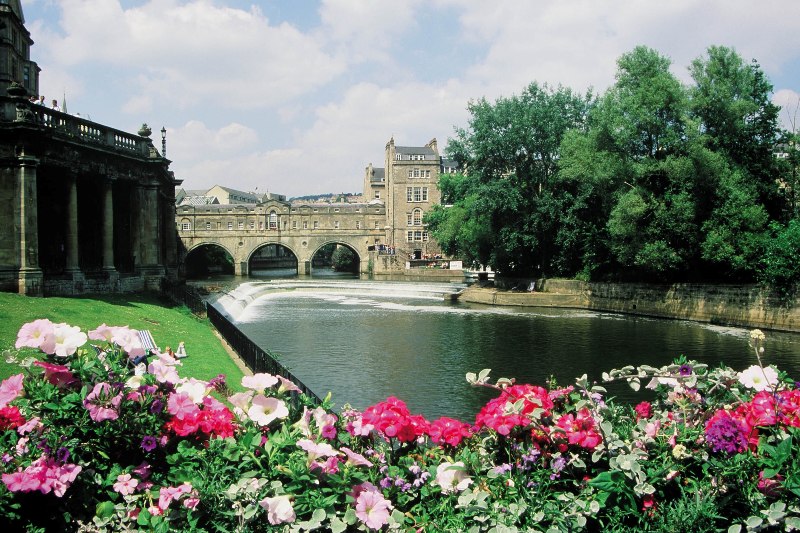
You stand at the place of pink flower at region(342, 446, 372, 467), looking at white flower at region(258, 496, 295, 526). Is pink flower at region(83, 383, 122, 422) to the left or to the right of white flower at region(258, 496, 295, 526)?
right

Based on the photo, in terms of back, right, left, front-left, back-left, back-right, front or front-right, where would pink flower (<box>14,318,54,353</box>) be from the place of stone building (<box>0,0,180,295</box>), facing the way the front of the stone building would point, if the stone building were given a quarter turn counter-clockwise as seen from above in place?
back-right

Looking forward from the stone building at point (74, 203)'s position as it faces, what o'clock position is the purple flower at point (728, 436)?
The purple flower is roughly at 1 o'clock from the stone building.

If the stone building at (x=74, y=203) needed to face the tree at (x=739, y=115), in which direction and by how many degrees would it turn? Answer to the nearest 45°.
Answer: approximately 45° to its left

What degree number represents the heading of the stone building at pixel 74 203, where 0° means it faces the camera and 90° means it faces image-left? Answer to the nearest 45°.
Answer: approximately 315°

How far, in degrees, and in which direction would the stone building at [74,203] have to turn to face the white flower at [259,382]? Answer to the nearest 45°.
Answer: approximately 45° to its right

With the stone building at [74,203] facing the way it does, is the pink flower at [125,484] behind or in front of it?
in front

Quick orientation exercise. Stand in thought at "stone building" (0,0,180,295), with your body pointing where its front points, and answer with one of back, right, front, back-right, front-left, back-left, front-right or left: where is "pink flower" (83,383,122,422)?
front-right

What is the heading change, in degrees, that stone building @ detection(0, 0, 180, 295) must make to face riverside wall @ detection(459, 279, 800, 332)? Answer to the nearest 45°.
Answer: approximately 45° to its left

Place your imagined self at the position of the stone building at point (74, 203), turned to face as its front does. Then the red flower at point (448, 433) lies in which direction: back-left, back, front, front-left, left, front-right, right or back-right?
front-right

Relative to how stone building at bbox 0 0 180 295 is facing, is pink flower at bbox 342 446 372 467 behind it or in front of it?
in front

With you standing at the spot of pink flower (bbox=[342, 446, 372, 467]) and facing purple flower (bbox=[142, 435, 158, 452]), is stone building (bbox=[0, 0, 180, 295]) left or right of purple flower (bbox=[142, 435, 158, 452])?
right

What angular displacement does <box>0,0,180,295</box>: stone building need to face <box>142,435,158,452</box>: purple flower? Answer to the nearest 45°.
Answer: approximately 45° to its right

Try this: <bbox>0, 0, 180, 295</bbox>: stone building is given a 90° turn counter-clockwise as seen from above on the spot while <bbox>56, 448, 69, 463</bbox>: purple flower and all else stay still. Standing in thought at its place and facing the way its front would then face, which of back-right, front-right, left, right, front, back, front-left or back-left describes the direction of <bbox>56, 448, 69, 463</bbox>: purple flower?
back-right

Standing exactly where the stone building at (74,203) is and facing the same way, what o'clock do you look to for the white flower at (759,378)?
The white flower is roughly at 1 o'clock from the stone building.

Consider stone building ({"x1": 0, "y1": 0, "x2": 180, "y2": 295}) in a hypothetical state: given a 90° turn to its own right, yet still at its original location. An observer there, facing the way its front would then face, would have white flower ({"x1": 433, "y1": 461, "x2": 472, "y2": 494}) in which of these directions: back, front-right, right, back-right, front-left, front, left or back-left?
front-left

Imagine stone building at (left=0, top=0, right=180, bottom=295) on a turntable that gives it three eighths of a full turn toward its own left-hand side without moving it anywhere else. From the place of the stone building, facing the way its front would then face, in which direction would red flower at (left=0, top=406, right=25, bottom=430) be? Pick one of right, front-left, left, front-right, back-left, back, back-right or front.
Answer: back
